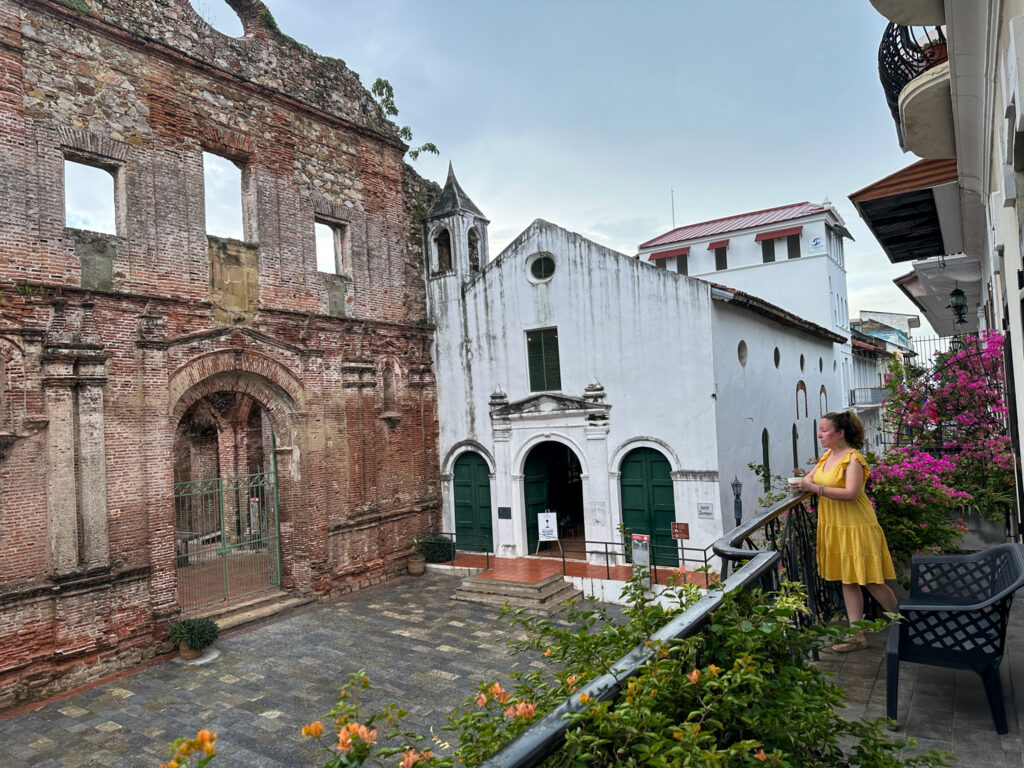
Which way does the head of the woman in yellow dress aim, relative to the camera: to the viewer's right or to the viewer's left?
to the viewer's left

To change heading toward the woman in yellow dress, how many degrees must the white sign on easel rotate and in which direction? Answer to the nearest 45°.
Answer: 0° — it already faces them

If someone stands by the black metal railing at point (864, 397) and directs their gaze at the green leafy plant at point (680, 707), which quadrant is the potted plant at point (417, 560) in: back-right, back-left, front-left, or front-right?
front-right

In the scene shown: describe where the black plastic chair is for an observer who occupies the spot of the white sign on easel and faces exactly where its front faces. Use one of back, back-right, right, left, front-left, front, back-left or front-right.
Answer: front

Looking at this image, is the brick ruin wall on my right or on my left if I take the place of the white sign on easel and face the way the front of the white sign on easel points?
on my right

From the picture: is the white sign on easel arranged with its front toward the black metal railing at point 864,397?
no

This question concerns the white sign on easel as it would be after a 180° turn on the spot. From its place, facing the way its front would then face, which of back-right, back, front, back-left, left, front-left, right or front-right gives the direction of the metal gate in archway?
left

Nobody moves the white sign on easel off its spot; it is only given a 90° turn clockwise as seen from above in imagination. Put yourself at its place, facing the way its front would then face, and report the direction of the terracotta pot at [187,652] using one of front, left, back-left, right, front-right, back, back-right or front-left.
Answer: front-left

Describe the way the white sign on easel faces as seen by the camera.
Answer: facing the viewer

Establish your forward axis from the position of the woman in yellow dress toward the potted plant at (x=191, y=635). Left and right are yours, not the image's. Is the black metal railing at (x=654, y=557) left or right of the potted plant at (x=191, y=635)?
right

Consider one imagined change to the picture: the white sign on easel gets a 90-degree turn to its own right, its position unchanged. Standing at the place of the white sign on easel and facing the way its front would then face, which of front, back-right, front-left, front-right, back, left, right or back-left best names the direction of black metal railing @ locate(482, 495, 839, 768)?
left

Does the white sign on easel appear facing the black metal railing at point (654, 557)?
no

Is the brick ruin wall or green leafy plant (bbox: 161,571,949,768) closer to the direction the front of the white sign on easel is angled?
the green leafy plant
